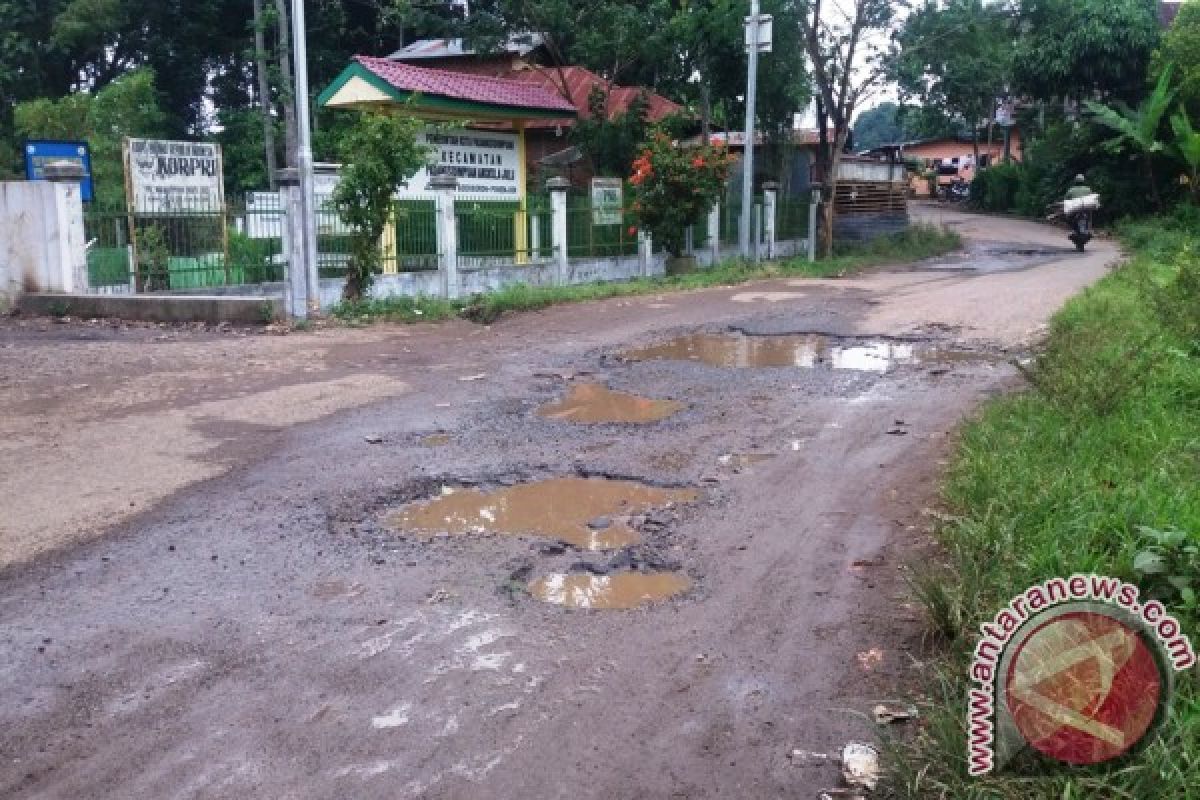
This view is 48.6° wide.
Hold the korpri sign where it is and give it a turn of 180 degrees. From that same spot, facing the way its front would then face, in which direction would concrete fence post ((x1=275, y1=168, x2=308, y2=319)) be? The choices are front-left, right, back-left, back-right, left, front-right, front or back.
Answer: back-right

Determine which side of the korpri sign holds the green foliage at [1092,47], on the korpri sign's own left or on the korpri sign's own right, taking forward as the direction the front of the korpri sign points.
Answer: on the korpri sign's own left

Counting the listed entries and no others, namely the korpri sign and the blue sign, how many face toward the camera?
2

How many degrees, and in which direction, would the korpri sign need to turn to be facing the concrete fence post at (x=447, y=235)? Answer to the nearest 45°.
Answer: approximately 90° to its left

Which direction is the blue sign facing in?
toward the camera

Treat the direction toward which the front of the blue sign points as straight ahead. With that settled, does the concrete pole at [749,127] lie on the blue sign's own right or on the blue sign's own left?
on the blue sign's own left

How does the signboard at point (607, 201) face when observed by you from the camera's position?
facing the viewer

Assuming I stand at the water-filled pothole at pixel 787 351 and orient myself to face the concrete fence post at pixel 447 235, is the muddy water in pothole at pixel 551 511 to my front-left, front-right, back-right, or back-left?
back-left
